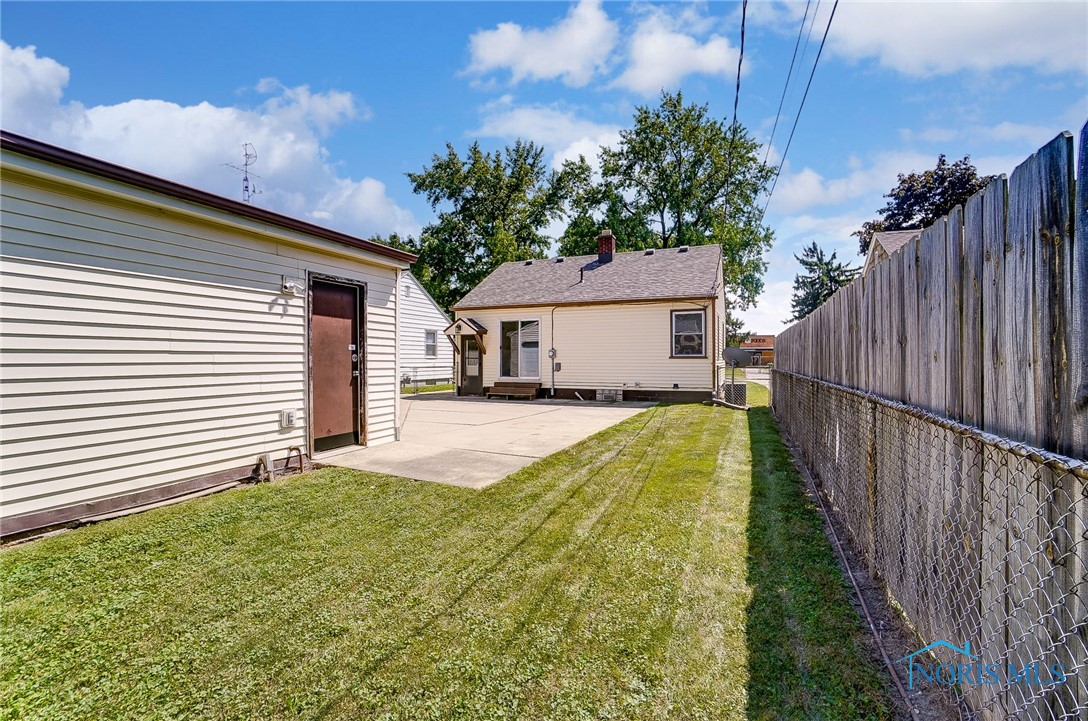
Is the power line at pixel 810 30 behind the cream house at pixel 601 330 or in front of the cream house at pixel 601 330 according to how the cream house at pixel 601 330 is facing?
behind

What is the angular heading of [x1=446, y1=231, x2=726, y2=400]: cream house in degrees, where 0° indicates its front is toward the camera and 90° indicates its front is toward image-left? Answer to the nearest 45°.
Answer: approximately 180°

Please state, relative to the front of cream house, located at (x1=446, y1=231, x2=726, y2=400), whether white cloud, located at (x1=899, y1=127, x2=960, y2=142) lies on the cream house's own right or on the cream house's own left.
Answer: on the cream house's own right

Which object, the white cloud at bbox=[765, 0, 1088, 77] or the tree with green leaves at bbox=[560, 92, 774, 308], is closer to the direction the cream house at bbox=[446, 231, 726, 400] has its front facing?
the tree with green leaves

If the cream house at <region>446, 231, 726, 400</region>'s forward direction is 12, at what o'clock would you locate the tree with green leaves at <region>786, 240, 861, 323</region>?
The tree with green leaves is roughly at 1 o'clock from the cream house.

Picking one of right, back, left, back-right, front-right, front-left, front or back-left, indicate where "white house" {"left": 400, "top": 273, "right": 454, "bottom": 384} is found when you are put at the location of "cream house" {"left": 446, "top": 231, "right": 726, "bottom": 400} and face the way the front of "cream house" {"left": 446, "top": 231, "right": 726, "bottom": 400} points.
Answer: front-left

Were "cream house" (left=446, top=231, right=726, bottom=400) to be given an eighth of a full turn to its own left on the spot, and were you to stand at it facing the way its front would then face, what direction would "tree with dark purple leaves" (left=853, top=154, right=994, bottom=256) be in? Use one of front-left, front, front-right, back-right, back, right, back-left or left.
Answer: right
